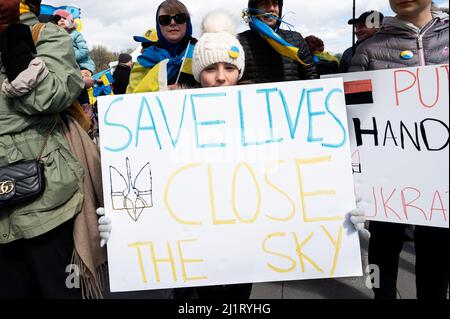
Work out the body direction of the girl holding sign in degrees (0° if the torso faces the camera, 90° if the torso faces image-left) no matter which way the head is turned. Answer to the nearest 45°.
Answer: approximately 0°

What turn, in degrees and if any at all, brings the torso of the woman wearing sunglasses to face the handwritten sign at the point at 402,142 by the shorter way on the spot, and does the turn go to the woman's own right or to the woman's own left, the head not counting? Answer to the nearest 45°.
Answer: approximately 45° to the woman's own left

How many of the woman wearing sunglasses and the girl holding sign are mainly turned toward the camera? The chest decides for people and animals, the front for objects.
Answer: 2

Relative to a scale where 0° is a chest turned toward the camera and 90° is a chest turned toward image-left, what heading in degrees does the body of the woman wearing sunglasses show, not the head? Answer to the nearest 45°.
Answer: approximately 0°

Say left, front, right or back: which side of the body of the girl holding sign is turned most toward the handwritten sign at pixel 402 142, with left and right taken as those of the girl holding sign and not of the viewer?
left
